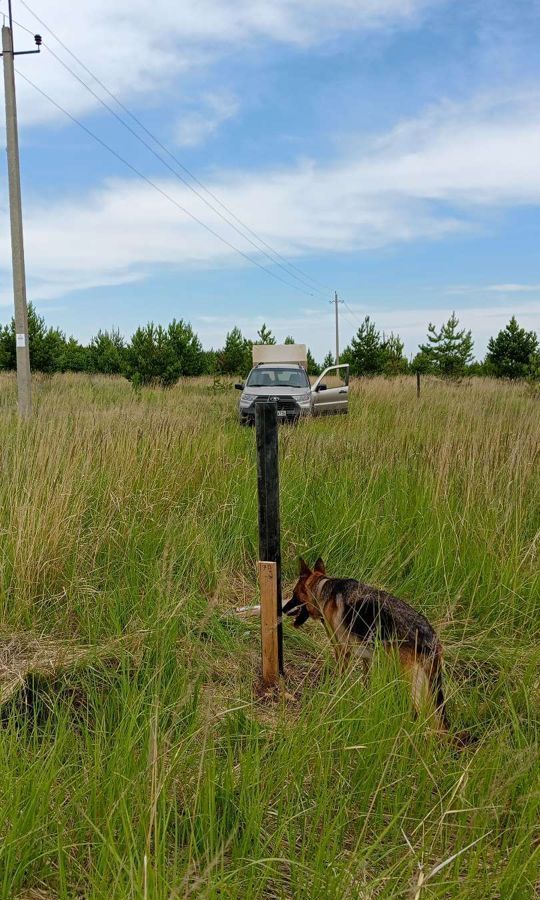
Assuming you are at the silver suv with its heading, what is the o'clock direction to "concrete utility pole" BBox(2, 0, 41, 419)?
The concrete utility pole is roughly at 2 o'clock from the silver suv.

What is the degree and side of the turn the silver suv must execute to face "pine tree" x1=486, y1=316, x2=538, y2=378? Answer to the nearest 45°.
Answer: approximately 135° to its left

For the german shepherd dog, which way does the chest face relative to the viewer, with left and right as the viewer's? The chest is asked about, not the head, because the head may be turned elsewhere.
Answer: facing to the left of the viewer

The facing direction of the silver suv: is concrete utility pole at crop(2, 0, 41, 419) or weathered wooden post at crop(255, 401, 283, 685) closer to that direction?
the weathered wooden post

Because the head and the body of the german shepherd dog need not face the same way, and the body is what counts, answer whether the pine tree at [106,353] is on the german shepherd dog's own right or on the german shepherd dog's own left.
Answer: on the german shepherd dog's own right

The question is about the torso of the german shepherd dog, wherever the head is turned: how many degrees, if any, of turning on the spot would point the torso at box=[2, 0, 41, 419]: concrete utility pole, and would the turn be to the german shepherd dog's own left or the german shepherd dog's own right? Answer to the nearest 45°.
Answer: approximately 45° to the german shepherd dog's own right

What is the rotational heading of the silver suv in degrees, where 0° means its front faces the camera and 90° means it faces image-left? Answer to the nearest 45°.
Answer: approximately 0°

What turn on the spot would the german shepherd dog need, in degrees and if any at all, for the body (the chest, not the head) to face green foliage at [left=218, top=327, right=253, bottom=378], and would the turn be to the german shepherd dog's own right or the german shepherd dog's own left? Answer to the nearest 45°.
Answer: approximately 90° to the german shepherd dog's own right
